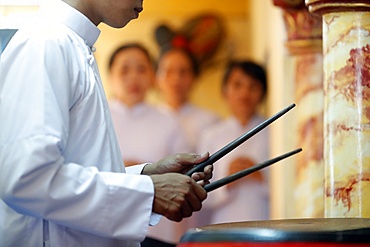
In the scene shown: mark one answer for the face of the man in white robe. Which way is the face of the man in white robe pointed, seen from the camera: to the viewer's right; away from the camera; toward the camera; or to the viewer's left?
to the viewer's right

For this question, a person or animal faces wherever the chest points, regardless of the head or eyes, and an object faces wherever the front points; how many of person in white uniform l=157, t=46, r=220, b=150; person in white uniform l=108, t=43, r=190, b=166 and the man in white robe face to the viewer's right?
1

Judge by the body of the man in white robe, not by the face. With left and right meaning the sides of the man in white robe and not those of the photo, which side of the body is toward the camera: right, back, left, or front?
right

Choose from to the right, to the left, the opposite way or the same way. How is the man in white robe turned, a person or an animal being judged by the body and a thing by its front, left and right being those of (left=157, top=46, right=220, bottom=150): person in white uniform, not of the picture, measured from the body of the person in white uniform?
to the left

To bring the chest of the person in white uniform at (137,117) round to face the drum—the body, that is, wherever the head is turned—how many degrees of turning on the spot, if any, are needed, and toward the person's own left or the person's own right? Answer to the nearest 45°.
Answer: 0° — they already face it

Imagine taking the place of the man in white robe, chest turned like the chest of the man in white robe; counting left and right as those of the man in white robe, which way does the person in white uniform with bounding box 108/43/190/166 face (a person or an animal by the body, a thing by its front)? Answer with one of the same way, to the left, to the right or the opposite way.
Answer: to the right

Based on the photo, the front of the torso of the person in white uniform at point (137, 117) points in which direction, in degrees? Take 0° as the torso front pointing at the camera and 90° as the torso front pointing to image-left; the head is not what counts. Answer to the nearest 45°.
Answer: approximately 0°

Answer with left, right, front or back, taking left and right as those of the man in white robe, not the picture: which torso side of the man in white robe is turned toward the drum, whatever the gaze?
front

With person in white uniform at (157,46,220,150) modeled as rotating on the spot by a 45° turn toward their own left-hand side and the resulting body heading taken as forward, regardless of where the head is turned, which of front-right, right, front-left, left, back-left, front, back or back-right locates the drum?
front-right
